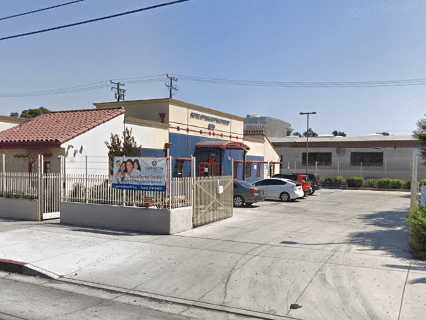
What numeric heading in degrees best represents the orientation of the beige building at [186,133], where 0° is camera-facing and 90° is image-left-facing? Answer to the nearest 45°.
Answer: approximately 315°

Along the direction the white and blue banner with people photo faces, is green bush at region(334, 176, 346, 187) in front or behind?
behind

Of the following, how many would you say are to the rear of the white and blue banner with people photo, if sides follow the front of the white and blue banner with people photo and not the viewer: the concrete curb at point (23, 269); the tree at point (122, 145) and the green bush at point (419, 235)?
1

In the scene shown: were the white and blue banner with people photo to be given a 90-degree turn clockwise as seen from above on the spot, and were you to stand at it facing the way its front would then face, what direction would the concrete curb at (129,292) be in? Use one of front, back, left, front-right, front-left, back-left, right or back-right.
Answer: left

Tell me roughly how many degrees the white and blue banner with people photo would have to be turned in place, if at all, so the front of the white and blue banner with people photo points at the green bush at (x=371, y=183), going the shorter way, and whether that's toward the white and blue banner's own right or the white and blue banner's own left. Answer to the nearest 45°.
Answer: approximately 135° to the white and blue banner's own left

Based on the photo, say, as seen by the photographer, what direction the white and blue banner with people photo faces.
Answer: facing the viewer

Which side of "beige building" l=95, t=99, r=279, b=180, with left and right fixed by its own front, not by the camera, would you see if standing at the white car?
front

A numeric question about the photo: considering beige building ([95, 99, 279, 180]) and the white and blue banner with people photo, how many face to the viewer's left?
0

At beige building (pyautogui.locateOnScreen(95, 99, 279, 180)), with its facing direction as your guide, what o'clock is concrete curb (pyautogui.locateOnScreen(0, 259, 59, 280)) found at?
The concrete curb is roughly at 2 o'clock from the beige building.

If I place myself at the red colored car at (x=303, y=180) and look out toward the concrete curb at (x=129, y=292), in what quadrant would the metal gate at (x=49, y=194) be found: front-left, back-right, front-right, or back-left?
front-right

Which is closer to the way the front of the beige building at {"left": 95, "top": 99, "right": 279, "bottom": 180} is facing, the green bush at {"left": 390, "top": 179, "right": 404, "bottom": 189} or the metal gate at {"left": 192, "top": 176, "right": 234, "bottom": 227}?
the metal gate

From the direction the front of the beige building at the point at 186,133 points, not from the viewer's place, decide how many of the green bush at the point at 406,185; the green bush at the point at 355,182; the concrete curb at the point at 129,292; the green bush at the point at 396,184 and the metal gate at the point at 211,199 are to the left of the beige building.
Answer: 3

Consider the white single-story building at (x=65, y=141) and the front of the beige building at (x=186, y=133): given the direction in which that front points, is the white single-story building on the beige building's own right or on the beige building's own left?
on the beige building's own right

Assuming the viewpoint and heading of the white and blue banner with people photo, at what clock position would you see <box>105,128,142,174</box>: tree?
The tree is roughly at 6 o'clock from the white and blue banner with people photo.
